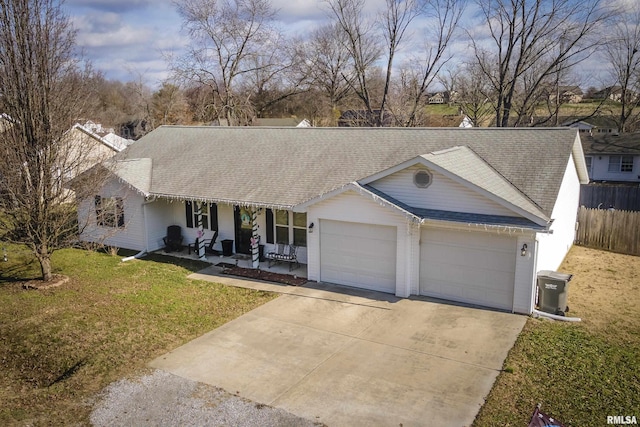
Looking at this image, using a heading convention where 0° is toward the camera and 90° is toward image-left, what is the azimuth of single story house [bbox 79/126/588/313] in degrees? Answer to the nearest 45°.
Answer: approximately 45°

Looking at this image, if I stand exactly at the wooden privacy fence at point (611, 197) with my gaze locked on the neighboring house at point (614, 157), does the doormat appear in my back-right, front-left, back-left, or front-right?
back-left

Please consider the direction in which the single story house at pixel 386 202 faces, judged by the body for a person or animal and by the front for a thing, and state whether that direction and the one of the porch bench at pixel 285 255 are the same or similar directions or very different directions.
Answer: same or similar directions

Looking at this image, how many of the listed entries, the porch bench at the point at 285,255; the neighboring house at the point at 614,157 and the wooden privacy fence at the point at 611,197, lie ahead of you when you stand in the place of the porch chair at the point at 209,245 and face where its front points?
0

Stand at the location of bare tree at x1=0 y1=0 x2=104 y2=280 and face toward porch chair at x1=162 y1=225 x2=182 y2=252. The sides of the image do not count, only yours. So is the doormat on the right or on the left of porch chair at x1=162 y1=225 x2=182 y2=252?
right

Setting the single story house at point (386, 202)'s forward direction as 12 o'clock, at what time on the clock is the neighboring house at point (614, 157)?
The neighboring house is roughly at 6 o'clock from the single story house.

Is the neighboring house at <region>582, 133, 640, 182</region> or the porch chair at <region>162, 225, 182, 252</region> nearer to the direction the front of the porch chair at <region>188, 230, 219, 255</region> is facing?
the porch chair

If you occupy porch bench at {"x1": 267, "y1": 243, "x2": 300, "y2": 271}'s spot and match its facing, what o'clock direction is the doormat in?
The doormat is roughly at 2 o'clock from the porch bench.

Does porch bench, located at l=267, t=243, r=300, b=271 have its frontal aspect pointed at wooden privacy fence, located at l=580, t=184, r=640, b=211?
no

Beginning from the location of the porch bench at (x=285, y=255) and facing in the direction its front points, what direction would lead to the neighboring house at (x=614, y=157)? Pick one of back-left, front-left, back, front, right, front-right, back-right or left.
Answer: back

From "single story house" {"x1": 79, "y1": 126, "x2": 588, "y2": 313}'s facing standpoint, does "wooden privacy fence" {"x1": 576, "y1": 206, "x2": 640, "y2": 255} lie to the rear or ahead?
to the rear

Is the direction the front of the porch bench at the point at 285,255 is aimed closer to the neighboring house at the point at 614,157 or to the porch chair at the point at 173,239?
the porch chair

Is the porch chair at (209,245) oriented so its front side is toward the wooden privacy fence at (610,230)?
no

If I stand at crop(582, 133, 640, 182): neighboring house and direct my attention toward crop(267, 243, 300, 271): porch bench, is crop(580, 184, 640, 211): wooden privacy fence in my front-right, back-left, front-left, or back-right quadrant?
front-left

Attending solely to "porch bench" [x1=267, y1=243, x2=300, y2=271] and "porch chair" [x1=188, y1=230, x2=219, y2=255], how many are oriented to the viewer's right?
0

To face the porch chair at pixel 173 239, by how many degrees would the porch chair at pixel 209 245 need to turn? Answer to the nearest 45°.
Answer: approximately 45° to its right

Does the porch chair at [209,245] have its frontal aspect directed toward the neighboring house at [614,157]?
no

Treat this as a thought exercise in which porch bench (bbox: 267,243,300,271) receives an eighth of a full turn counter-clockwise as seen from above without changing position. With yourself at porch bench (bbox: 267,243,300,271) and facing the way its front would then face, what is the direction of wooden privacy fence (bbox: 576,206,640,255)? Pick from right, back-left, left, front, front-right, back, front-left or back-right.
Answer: left
